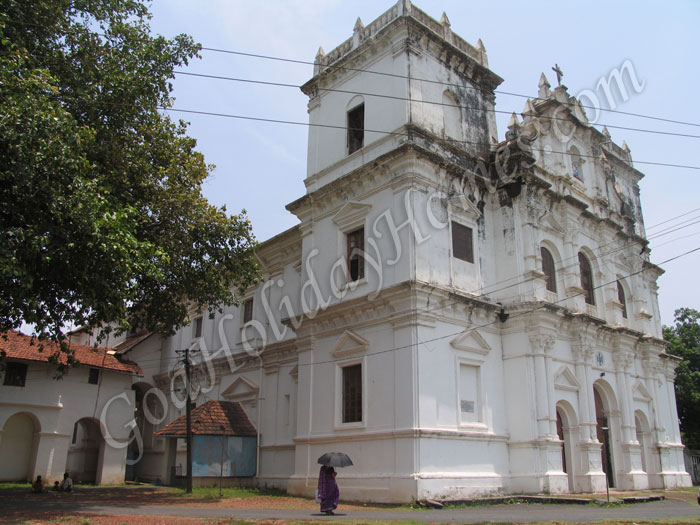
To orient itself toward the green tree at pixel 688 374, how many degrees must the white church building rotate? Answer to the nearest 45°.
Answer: approximately 90° to its left

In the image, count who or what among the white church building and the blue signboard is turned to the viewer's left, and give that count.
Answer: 0

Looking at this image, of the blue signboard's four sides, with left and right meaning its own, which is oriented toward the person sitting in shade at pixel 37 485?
right

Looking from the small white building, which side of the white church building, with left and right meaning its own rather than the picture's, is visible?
back

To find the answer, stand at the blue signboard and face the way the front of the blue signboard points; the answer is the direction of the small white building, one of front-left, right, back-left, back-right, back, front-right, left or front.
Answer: back-right

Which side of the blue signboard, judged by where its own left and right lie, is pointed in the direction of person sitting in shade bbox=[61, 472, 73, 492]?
right

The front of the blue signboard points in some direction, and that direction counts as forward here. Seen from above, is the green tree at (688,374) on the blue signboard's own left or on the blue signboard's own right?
on the blue signboard's own left

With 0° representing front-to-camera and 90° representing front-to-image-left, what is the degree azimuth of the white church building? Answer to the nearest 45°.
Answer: approximately 315°

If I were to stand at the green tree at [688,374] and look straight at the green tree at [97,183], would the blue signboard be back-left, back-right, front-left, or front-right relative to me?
front-right

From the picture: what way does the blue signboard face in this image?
toward the camera
